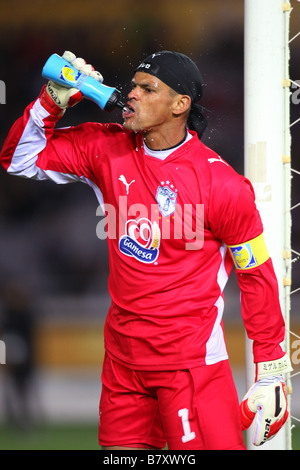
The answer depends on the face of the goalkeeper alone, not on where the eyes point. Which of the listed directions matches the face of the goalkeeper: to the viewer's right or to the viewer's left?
to the viewer's left

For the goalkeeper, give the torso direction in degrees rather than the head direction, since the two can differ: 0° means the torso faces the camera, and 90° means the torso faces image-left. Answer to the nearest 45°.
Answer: approximately 45°
